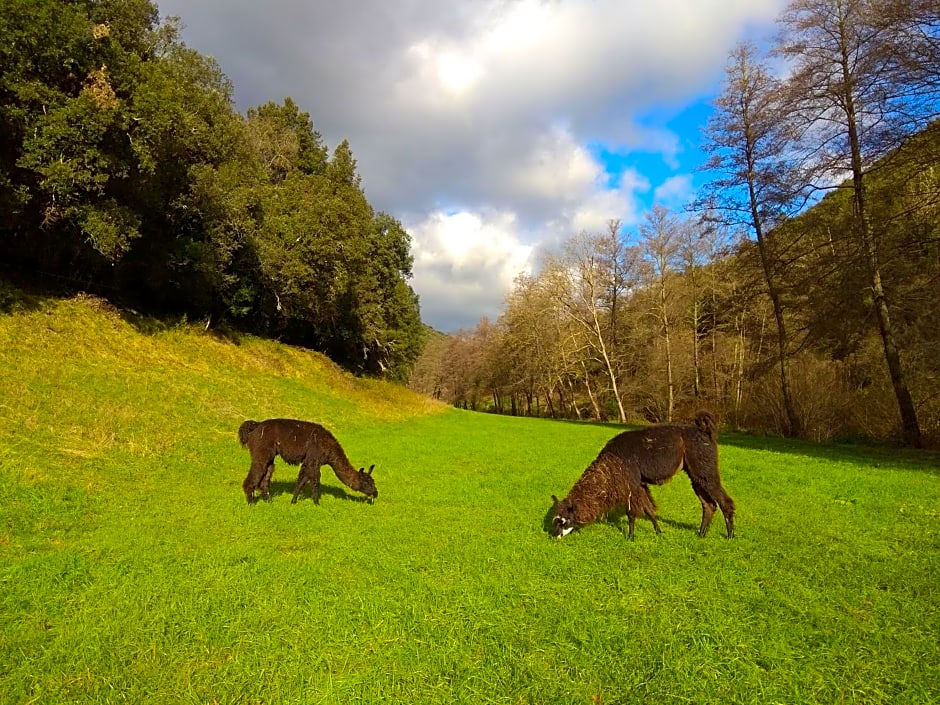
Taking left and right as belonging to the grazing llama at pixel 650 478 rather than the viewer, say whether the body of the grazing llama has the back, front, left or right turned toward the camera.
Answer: left

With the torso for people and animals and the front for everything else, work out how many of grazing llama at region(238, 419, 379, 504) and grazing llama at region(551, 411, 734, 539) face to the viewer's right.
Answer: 1

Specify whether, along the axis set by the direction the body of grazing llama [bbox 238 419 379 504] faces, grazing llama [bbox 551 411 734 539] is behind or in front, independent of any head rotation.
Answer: in front

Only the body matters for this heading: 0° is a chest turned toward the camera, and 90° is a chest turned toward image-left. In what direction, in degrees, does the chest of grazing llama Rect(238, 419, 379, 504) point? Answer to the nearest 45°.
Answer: approximately 270°

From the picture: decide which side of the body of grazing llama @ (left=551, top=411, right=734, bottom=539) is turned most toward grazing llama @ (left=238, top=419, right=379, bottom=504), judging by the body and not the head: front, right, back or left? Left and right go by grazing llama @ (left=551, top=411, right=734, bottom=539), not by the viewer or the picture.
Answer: front
